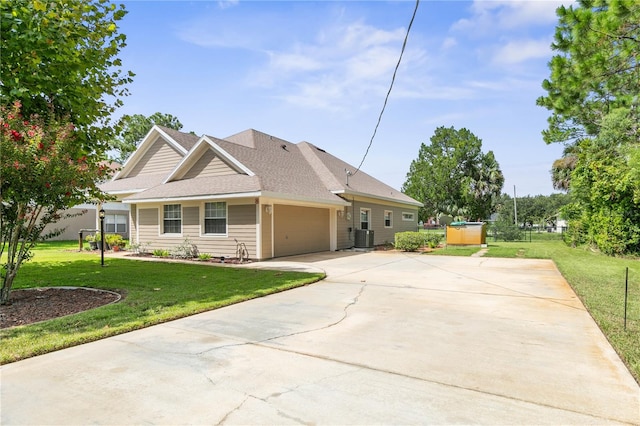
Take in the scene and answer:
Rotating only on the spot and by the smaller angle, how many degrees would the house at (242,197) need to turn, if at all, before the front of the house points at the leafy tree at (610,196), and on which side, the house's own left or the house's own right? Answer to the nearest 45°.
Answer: approximately 135° to the house's own left

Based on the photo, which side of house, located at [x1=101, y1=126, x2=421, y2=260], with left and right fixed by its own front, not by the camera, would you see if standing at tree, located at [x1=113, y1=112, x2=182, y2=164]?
right

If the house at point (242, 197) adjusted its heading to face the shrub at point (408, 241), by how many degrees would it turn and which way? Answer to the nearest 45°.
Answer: approximately 135° to its left

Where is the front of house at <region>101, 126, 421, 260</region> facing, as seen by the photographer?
facing the viewer and to the left of the viewer

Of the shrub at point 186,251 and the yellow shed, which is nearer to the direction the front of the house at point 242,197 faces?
the shrub

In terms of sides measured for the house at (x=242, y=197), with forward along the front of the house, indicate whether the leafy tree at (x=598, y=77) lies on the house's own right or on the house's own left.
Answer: on the house's own left

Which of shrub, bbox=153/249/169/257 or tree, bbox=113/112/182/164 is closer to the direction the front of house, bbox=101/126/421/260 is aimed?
the shrub

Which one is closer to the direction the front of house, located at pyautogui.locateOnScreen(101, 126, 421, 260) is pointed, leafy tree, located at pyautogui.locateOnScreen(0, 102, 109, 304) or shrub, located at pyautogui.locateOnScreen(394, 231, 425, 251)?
the leafy tree

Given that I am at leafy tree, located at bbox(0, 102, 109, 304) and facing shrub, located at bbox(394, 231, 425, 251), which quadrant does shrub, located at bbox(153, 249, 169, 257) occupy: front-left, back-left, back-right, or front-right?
front-left

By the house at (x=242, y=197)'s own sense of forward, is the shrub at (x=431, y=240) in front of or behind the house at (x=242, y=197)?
behind
